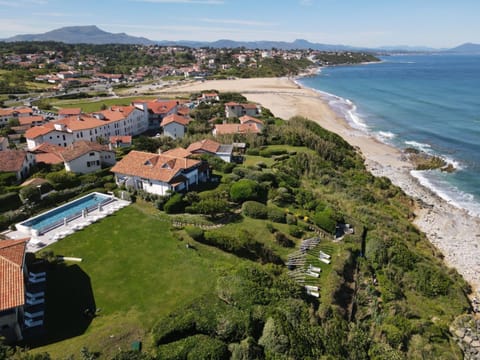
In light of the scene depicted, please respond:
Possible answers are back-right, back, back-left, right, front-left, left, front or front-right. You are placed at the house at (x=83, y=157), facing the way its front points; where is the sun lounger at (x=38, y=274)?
front-right

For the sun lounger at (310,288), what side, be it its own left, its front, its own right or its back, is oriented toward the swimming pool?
back

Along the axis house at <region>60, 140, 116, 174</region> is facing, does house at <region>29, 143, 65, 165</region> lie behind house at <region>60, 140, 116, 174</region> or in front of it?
behind

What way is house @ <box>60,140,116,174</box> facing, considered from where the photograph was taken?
facing the viewer and to the right of the viewer

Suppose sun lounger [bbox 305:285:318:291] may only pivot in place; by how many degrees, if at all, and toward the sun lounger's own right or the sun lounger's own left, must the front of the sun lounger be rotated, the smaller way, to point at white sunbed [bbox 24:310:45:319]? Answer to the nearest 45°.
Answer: approximately 135° to the sun lounger's own right

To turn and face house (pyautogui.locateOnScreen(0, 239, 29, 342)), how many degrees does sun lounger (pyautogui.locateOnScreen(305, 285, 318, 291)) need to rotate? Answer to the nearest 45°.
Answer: approximately 135° to its right

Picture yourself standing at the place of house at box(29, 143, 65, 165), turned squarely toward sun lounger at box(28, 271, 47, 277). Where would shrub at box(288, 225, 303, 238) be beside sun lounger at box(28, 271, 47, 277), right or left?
left

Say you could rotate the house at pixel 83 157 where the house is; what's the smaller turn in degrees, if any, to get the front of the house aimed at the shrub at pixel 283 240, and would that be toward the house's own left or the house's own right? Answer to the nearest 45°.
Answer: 0° — it already faces it

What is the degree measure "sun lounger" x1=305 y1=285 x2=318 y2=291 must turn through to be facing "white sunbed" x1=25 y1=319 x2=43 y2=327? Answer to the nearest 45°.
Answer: approximately 135° to its right

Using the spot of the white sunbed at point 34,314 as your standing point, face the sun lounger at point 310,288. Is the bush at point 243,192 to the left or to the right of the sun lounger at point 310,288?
left

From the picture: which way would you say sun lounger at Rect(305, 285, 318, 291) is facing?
to the viewer's right
